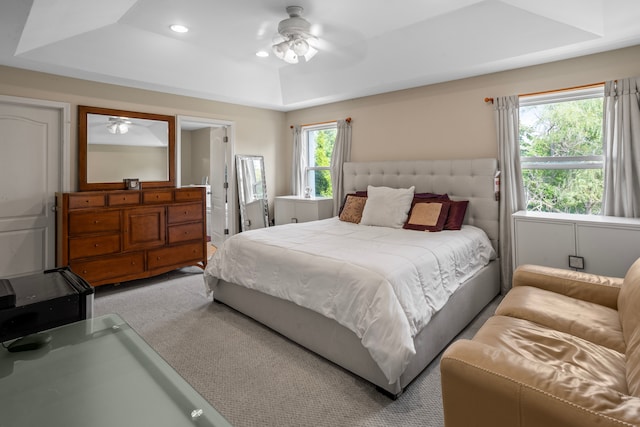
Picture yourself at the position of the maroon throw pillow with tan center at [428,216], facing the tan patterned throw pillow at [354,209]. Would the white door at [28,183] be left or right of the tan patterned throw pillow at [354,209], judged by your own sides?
left

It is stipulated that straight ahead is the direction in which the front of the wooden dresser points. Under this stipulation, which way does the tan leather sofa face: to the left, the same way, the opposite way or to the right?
the opposite way

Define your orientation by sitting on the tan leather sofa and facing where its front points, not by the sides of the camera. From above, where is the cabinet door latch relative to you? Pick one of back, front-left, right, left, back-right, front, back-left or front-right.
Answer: right

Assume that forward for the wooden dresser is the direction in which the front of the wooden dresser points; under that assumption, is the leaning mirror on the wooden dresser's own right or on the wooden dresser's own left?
on the wooden dresser's own left

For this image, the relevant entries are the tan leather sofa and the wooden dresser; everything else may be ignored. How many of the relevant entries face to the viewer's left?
1

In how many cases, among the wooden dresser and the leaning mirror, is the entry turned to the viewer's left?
0

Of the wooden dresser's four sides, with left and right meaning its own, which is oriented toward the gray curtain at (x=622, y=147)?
front

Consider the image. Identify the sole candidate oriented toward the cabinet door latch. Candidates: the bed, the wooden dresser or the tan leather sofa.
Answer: the wooden dresser

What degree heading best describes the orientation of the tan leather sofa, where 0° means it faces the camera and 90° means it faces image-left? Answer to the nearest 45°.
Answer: approximately 90°

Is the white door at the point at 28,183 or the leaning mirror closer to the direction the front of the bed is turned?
the white door

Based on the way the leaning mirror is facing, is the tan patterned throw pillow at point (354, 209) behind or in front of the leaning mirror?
in front

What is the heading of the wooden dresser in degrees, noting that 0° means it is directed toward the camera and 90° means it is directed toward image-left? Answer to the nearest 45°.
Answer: approximately 315°

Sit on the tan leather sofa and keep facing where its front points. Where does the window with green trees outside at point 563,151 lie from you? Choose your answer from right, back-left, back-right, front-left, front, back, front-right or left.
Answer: right
